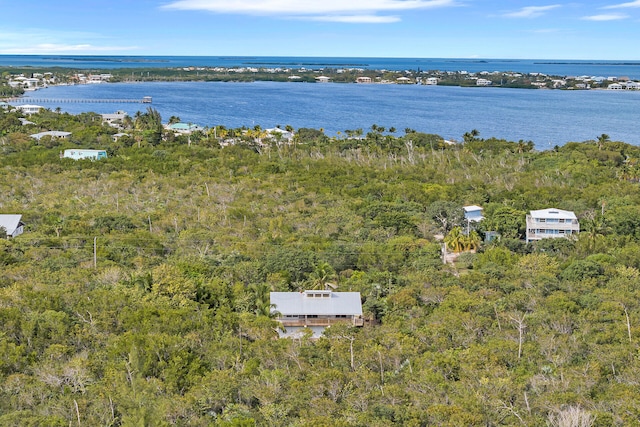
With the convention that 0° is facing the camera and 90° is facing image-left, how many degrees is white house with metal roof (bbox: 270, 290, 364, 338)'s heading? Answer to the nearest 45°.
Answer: approximately 0°

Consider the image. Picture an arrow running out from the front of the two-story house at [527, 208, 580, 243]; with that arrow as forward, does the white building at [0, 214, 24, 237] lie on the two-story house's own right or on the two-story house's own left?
on the two-story house's own right

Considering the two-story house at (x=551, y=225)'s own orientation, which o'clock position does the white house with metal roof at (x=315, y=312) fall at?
The white house with metal roof is roughly at 1 o'clock from the two-story house.

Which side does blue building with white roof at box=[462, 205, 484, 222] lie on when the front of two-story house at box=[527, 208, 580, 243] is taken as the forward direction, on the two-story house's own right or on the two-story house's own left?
on the two-story house's own right

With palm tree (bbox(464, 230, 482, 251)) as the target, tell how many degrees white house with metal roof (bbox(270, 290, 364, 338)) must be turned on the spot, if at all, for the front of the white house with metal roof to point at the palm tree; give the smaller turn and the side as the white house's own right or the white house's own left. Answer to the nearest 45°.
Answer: approximately 135° to the white house's own left

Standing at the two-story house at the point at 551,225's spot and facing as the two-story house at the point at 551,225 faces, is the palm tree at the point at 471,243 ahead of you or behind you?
ahead

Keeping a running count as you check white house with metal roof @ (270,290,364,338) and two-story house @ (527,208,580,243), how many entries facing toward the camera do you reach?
2

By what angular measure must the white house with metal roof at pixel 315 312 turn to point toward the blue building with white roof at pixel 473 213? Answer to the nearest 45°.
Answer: approximately 135° to its left
